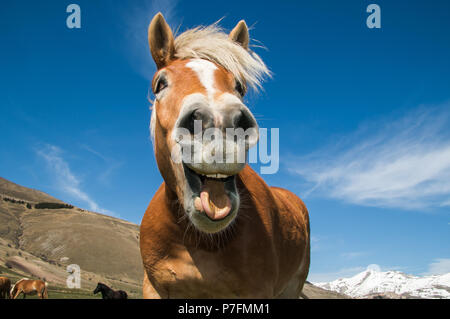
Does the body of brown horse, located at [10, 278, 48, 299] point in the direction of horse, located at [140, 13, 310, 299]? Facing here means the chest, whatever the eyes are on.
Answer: no

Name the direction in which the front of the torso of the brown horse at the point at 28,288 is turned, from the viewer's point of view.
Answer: to the viewer's left
